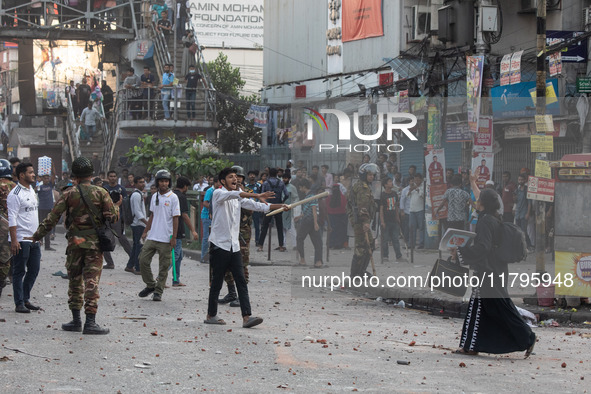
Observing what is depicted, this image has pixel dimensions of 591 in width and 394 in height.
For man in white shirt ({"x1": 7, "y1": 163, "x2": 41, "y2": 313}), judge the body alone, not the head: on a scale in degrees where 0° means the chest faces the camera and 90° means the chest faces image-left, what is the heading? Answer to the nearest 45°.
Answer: approximately 315°

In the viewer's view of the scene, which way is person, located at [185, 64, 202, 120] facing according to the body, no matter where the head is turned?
toward the camera

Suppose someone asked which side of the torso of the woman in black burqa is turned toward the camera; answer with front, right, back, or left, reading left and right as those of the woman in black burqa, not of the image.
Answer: left

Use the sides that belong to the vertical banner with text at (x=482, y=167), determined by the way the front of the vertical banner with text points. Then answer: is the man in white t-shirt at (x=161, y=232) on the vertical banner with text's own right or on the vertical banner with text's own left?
on the vertical banner with text's own right

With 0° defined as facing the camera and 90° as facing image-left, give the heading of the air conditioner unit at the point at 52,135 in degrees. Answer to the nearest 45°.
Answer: approximately 0°

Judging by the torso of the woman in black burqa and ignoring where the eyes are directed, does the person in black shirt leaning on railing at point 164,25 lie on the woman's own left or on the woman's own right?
on the woman's own right
